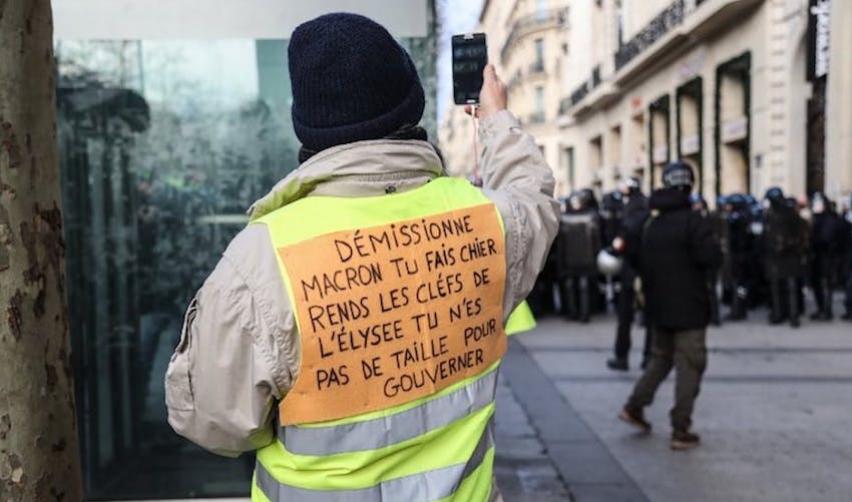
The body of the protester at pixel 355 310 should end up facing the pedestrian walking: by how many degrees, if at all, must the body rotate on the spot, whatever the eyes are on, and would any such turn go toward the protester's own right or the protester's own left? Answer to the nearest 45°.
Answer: approximately 45° to the protester's own right

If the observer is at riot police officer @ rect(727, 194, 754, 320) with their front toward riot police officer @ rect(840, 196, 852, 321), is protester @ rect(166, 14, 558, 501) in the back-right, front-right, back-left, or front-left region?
back-right

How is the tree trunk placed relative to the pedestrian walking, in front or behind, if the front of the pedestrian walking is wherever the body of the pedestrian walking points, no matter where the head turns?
behind

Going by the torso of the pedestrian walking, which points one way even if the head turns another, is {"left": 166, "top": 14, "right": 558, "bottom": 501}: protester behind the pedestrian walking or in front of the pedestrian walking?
behind

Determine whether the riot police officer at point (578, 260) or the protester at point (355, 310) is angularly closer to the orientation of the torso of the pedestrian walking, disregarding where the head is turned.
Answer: the riot police officer

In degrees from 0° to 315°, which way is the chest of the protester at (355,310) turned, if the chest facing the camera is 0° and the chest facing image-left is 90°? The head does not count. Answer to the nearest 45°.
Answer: approximately 180°

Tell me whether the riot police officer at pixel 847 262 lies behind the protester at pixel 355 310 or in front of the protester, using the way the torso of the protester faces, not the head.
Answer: in front

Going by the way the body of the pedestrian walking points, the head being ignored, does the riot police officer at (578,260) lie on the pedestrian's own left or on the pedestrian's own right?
on the pedestrian's own left

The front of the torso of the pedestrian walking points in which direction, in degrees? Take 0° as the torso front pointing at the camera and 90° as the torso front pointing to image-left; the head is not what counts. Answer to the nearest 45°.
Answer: approximately 225°

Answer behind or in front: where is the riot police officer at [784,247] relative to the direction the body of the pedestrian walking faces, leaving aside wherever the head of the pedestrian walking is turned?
in front
